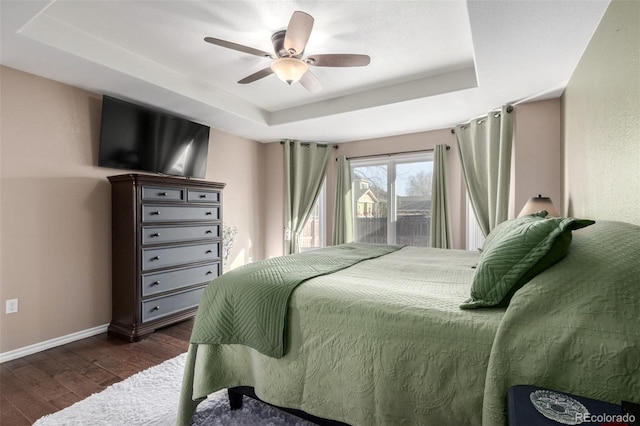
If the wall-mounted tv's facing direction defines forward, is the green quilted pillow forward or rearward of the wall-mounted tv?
forward

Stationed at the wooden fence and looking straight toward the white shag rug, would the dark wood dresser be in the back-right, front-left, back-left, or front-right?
front-right

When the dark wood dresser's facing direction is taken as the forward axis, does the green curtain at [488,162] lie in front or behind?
in front

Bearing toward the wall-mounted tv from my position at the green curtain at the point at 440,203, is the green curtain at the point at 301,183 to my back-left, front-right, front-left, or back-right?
front-right

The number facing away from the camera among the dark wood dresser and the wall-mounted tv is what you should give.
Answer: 0

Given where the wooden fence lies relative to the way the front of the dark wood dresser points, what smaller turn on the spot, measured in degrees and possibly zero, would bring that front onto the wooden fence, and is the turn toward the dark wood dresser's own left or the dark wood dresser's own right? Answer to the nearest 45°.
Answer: approximately 45° to the dark wood dresser's own left

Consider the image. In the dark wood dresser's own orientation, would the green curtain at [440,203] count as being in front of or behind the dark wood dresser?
in front

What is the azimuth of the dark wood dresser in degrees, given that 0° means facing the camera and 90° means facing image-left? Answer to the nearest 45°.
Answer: approximately 315°

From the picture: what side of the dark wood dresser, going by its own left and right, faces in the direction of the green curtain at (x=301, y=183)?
left

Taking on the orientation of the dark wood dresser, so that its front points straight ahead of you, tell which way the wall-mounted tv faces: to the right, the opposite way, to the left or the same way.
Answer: the same way

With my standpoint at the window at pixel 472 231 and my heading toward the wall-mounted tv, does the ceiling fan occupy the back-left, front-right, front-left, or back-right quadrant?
front-left

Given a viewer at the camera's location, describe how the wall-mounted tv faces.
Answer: facing the viewer and to the right of the viewer

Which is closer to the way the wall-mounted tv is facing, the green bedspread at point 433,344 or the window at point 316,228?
the green bedspread

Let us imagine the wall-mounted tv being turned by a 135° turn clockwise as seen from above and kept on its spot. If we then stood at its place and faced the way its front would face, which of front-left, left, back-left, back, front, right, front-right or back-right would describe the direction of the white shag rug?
left

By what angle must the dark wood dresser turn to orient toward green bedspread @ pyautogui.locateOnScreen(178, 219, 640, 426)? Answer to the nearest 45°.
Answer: approximately 45° to its right

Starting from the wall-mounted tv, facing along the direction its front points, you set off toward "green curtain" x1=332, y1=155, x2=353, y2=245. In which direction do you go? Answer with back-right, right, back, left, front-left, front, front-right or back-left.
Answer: front-left

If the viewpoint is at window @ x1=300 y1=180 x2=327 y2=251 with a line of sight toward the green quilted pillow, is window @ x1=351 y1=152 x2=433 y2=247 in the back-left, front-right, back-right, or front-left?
front-left

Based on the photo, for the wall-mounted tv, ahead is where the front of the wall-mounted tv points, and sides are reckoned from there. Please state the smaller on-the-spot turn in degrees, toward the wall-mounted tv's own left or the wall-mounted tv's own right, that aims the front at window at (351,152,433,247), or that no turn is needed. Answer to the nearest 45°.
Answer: approximately 45° to the wall-mounted tv's own left
